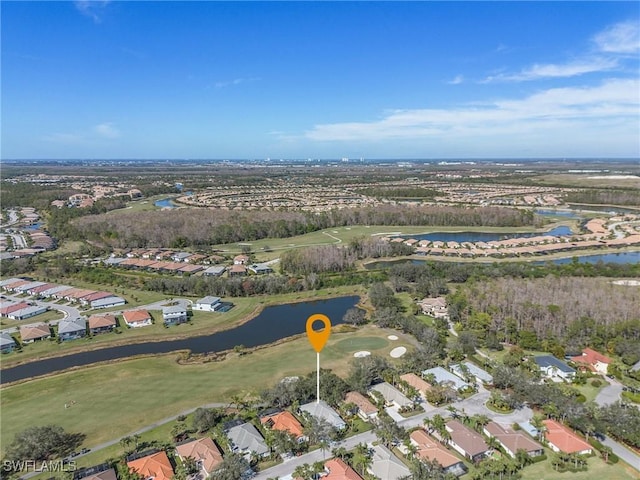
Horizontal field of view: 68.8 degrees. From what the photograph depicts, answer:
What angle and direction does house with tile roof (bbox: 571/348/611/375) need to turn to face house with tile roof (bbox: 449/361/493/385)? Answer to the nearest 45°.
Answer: approximately 90° to its right

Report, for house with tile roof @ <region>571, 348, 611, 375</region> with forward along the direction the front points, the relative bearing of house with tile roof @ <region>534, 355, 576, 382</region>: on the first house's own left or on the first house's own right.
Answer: on the first house's own right

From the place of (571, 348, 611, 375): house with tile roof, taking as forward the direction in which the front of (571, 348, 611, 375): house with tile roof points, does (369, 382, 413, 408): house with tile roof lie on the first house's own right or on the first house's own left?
on the first house's own right

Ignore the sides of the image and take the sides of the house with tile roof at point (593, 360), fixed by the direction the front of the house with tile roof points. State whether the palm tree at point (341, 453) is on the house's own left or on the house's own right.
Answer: on the house's own right

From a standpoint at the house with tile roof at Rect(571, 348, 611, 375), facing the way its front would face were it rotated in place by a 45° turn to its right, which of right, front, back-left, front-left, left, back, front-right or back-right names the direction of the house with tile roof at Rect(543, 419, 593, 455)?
front

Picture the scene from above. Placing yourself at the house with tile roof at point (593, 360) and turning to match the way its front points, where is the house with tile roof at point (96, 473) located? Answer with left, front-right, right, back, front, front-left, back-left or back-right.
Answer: right

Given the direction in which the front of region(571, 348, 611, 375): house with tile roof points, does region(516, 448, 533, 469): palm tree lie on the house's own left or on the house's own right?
on the house's own right

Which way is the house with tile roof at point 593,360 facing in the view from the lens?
facing the viewer and to the right of the viewer

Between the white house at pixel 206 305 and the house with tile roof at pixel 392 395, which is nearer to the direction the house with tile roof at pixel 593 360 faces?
the house with tile roof

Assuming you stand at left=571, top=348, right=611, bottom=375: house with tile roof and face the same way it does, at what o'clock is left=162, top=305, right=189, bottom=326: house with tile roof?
left=162, top=305, right=189, bottom=326: house with tile roof is roughly at 4 o'clock from left=571, top=348, right=611, bottom=375: house with tile roof.

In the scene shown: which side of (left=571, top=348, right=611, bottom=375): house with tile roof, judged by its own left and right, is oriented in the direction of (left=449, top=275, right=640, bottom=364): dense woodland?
back

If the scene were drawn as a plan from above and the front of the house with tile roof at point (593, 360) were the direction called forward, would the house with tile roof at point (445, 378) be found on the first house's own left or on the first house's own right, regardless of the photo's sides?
on the first house's own right

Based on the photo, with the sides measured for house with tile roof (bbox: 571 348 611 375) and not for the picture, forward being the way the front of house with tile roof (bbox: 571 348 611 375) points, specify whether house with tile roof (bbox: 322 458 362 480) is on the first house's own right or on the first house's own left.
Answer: on the first house's own right

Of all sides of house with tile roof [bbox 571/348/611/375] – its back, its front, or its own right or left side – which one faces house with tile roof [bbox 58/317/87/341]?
right

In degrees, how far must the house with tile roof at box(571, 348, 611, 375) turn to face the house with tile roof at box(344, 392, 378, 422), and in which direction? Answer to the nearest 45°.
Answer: approximately 90° to its right
